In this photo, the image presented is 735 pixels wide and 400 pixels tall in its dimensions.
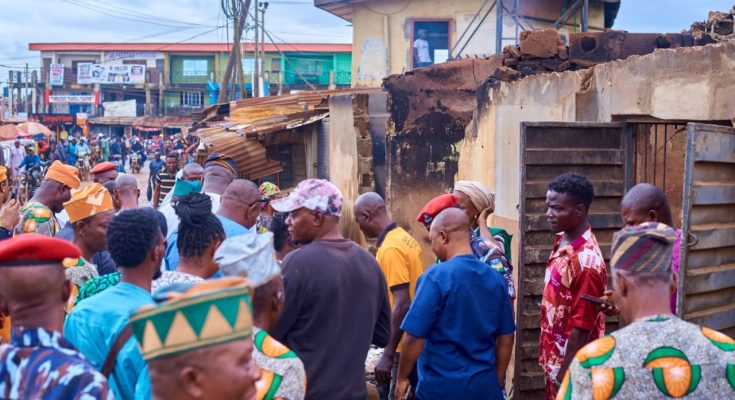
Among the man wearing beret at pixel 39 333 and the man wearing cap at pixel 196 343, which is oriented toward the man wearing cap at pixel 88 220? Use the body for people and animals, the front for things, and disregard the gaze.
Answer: the man wearing beret

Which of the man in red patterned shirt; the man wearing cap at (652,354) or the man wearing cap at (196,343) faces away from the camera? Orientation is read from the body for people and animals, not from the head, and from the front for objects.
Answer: the man wearing cap at (652,354)

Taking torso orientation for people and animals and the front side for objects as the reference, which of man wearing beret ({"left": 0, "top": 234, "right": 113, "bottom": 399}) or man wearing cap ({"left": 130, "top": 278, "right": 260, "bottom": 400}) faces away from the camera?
the man wearing beret

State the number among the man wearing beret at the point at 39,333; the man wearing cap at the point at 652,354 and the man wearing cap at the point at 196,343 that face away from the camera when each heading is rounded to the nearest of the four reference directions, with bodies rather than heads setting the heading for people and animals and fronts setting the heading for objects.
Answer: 2

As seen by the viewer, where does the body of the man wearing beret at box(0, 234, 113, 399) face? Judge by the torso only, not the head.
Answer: away from the camera

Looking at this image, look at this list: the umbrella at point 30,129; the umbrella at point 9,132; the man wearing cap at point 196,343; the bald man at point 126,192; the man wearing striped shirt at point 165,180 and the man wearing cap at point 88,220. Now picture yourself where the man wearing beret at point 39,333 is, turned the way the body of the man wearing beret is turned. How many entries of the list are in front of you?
5

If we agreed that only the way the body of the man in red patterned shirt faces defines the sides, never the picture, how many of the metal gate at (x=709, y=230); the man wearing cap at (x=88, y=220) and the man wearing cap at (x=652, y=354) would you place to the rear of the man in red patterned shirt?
1

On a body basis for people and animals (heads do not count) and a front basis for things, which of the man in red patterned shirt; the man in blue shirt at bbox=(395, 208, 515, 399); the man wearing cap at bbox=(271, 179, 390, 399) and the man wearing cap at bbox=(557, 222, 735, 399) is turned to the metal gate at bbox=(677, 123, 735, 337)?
the man wearing cap at bbox=(557, 222, 735, 399)

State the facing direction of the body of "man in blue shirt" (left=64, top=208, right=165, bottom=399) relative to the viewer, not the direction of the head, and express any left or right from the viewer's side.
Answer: facing away from the viewer and to the right of the viewer

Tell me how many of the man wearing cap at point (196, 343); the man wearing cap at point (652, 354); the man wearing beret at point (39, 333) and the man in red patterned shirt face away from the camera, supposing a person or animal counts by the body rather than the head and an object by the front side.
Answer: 2

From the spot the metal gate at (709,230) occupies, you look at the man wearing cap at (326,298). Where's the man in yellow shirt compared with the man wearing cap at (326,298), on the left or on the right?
right

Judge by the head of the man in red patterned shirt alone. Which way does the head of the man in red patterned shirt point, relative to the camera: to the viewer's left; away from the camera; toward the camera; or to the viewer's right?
to the viewer's left

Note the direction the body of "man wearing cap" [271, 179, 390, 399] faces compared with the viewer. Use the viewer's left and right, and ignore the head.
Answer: facing away from the viewer and to the left of the viewer

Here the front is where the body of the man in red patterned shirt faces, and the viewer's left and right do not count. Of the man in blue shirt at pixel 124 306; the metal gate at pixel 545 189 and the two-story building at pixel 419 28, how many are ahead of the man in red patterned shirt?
1
